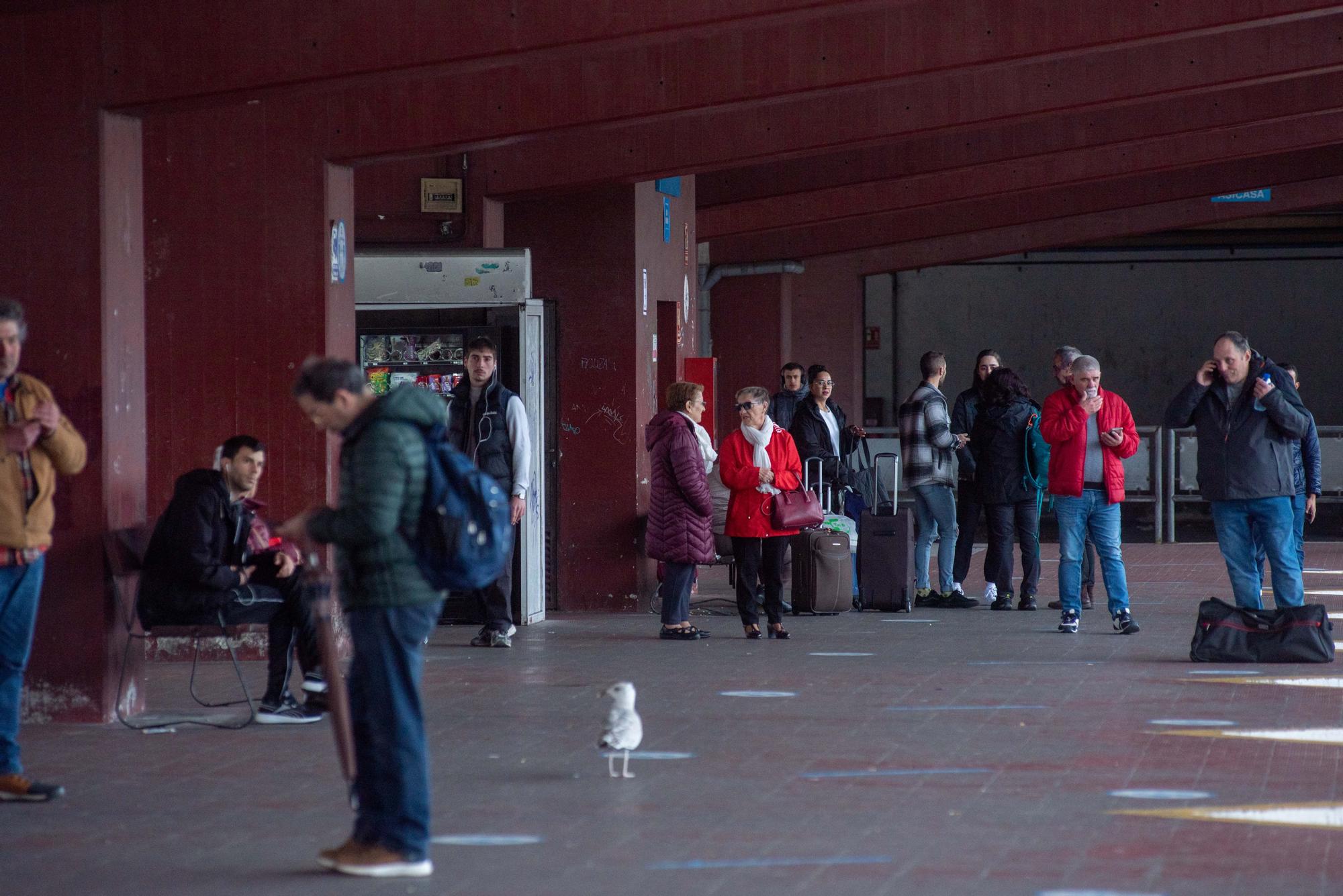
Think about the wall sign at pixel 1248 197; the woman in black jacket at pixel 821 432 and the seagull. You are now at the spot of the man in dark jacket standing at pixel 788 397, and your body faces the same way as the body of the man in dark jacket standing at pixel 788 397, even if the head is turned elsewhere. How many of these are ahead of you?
2

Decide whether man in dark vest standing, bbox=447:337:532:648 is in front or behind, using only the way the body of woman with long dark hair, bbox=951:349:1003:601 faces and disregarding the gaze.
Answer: in front

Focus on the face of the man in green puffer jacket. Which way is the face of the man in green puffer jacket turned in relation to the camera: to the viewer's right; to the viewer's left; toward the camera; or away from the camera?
to the viewer's left

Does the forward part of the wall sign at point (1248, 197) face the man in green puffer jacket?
yes

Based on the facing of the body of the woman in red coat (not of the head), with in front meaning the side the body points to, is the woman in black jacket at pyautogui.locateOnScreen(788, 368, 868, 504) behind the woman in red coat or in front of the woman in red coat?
behind

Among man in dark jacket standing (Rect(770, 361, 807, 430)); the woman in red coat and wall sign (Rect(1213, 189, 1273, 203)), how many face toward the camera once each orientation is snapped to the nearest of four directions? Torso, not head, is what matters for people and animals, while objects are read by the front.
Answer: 3

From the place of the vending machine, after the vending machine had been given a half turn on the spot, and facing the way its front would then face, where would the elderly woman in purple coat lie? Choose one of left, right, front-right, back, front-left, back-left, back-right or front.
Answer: back-right

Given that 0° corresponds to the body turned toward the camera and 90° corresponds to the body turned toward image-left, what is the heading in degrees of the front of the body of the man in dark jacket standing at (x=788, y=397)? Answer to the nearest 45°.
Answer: approximately 0°

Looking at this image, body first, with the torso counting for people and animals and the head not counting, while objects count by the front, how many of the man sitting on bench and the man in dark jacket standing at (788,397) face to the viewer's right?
1

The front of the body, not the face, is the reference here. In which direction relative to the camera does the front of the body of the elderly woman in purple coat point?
to the viewer's right

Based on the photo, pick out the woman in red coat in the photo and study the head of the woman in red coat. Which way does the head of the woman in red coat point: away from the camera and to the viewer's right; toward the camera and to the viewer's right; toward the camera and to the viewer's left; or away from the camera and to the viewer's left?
toward the camera and to the viewer's left

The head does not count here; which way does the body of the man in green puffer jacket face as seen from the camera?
to the viewer's left

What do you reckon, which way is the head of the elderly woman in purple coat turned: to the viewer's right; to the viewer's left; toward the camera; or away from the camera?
to the viewer's right

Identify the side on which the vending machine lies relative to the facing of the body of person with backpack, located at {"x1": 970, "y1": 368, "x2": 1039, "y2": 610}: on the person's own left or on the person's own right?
on the person's own left
